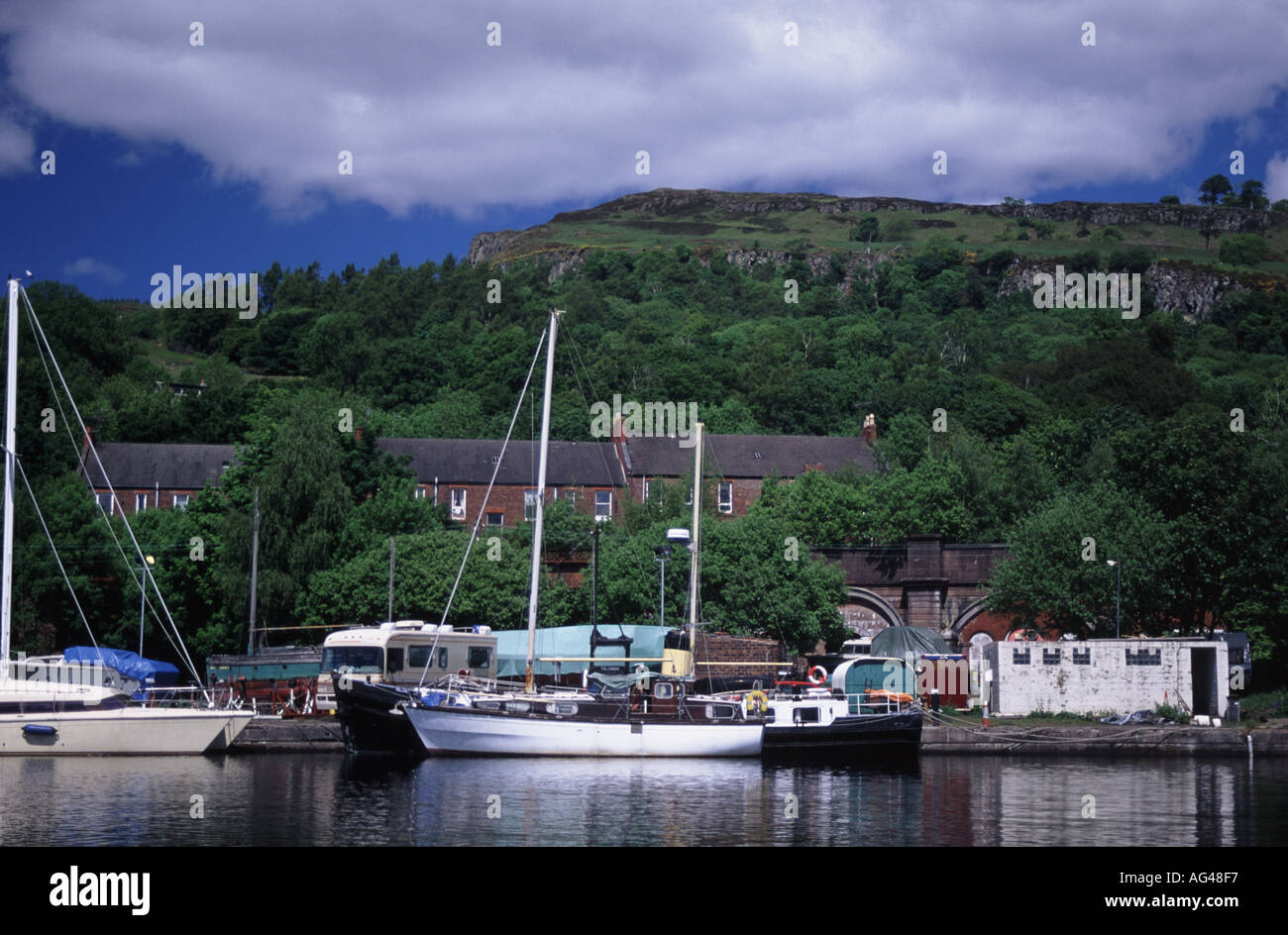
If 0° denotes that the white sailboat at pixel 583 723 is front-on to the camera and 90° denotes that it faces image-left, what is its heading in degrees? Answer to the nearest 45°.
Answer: approximately 90°

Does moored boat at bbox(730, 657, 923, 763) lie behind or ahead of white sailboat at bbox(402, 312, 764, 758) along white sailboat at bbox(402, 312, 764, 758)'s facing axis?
behind

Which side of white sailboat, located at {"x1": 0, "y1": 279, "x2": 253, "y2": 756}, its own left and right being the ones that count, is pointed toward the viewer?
right

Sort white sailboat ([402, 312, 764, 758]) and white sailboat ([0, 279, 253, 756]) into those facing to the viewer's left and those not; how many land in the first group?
1

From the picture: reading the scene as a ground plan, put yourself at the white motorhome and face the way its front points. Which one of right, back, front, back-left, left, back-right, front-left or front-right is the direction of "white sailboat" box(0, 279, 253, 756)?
front

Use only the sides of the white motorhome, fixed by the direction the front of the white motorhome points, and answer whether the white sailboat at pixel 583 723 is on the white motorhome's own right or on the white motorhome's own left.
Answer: on the white motorhome's own left

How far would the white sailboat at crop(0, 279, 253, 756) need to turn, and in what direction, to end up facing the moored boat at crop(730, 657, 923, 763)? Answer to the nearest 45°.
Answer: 0° — it already faces it
